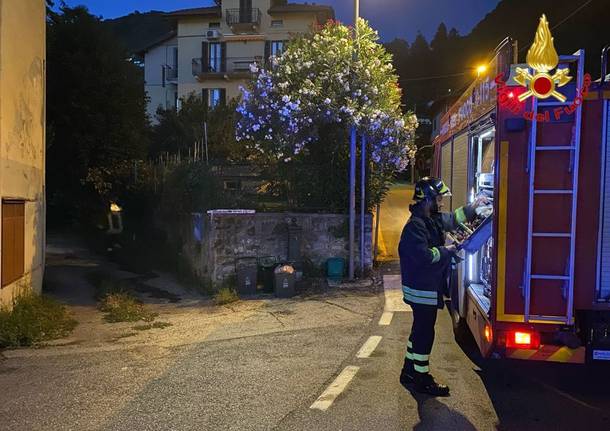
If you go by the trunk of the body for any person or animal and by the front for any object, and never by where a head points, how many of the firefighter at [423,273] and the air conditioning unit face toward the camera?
1

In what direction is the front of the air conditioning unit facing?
toward the camera

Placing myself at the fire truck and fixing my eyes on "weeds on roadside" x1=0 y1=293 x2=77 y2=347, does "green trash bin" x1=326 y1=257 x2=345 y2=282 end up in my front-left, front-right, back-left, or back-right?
front-right

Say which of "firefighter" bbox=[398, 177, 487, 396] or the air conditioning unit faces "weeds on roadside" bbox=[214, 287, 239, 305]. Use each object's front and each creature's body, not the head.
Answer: the air conditioning unit

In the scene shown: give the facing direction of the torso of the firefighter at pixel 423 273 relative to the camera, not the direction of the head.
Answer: to the viewer's right

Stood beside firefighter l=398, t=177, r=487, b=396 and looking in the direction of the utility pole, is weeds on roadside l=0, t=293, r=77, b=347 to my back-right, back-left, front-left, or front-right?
front-left

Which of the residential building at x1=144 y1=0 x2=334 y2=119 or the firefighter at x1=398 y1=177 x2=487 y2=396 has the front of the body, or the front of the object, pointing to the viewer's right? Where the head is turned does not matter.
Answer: the firefighter

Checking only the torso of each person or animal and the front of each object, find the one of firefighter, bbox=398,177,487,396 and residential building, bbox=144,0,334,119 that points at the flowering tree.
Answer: the residential building

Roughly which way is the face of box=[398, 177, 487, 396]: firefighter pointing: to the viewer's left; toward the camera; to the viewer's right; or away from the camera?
to the viewer's right

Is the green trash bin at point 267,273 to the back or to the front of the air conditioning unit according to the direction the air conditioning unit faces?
to the front

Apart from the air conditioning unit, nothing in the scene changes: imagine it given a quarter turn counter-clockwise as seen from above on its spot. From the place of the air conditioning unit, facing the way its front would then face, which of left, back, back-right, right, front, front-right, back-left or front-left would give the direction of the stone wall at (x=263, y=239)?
right

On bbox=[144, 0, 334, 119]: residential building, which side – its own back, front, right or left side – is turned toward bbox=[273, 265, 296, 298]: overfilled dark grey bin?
front

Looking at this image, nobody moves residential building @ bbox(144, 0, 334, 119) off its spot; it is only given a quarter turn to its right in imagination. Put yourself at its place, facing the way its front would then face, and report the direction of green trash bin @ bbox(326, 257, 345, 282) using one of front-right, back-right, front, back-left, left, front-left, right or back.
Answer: left

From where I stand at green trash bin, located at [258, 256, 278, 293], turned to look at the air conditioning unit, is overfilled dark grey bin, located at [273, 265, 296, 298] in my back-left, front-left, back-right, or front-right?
back-right

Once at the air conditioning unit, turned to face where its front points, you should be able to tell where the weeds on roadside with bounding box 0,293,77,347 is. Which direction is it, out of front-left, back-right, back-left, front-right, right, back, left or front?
front

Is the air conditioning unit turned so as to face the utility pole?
yes

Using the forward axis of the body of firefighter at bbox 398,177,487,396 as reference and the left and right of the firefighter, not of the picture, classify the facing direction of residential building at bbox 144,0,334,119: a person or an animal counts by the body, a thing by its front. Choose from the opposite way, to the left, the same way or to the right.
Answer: to the right

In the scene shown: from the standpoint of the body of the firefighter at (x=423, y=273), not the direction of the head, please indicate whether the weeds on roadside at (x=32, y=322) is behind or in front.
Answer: behind

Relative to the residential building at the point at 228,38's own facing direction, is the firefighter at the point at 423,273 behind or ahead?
ahead
